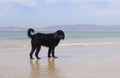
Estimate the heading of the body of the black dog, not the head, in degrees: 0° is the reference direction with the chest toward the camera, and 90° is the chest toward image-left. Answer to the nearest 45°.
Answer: approximately 270°
